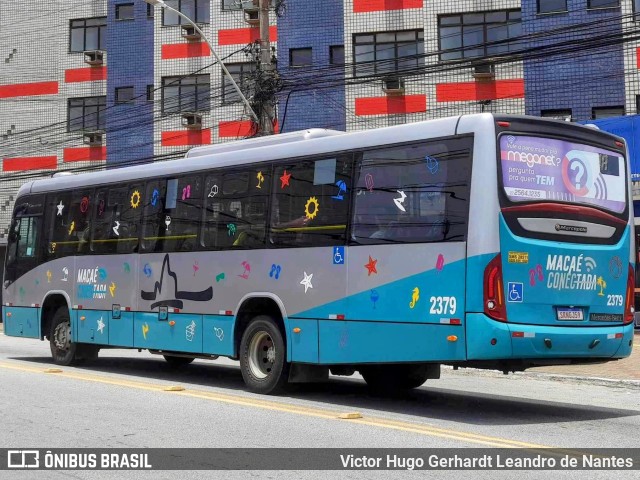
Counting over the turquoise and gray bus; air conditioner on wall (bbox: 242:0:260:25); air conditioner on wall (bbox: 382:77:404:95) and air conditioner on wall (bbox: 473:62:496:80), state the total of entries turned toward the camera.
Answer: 3

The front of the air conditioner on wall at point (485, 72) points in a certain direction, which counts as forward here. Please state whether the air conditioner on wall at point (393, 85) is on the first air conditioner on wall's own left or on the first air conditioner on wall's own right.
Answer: on the first air conditioner on wall's own right

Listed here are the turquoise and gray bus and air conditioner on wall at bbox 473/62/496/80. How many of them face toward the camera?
1

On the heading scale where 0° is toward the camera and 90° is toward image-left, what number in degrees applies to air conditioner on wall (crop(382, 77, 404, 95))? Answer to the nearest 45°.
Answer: approximately 0°

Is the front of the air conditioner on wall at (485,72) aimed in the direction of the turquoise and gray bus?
yes

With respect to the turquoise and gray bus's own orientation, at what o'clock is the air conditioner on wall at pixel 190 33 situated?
The air conditioner on wall is roughly at 1 o'clock from the turquoise and gray bus.

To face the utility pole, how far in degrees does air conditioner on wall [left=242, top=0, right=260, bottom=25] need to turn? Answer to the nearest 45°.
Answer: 0° — it already faces it

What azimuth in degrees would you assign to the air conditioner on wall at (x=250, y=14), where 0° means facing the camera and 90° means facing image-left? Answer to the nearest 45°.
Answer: approximately 0°

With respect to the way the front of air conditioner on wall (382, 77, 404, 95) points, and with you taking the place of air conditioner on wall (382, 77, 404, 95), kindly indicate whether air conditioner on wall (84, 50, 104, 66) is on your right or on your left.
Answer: on your right
